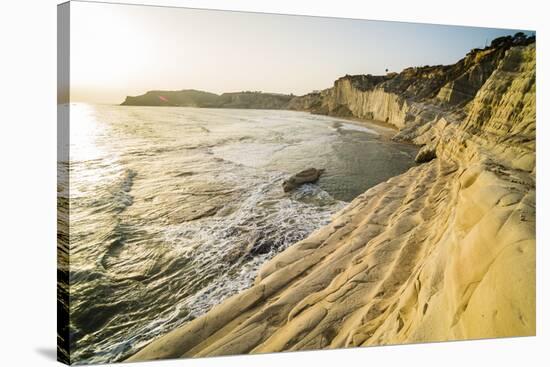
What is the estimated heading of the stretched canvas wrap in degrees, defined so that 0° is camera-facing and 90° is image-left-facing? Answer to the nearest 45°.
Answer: approximately 315°
